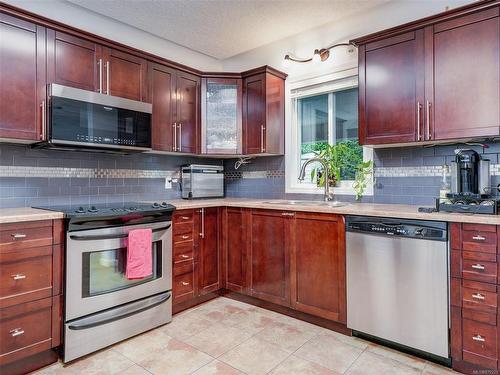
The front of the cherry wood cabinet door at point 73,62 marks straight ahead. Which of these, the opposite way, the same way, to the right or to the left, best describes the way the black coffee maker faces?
to the right

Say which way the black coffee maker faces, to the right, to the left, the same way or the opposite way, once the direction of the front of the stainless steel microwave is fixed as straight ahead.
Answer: to the right

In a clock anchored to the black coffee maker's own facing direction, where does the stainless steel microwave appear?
The stainless steel microwave is roughly at 2 o'clock from the black coffee maker.

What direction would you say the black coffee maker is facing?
toward the camera

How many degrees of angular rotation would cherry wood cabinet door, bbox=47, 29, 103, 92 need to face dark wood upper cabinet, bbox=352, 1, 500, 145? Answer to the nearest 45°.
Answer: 0° — it already faces it

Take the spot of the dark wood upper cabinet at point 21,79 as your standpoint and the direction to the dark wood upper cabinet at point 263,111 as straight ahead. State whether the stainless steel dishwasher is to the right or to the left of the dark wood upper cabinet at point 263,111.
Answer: right

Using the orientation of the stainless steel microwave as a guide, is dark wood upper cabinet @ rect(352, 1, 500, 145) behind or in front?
in front

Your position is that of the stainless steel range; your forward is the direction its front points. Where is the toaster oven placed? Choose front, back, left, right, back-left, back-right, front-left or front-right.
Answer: left

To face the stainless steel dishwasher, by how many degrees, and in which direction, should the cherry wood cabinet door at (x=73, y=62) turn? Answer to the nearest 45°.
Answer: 0° — it already faces it

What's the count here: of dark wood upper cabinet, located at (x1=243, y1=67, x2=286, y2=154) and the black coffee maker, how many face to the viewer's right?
0

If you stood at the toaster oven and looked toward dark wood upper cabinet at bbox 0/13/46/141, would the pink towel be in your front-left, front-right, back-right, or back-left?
front-left

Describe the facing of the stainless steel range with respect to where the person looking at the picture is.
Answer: facing the viewer and to the right of the viewer

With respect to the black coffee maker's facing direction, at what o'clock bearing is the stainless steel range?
The stainless steel range is roughly at 2 o'clock from the black coffee maker.

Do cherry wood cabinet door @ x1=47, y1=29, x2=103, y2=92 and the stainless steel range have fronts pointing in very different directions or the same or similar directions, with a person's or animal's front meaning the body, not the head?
same or similar directions
